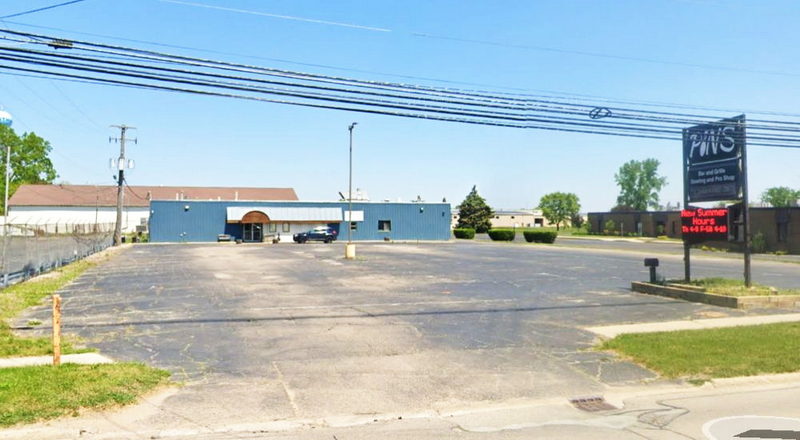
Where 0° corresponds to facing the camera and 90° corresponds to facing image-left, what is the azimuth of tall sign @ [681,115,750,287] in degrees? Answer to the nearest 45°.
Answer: approximately 45°

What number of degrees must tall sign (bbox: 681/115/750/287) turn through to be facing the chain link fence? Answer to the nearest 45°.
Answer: approximately 45° to its right

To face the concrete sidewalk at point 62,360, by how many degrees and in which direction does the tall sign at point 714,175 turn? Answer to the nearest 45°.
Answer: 0° — it already faces it
